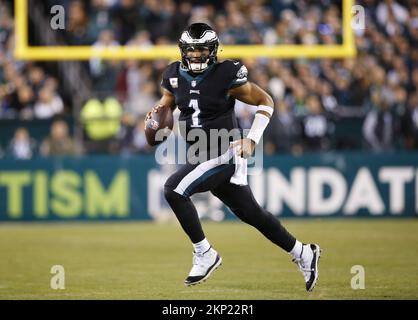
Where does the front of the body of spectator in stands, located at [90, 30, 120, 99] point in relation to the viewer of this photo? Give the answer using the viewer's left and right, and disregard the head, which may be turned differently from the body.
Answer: facing the viewer

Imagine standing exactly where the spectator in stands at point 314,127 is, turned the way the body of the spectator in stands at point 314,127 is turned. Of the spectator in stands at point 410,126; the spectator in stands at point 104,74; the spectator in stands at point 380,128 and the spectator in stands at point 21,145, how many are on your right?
2

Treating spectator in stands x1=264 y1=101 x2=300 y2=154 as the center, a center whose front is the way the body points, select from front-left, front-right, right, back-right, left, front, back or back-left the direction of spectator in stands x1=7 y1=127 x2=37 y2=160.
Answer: right

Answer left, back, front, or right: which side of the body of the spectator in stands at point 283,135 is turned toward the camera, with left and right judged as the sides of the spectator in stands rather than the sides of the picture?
front

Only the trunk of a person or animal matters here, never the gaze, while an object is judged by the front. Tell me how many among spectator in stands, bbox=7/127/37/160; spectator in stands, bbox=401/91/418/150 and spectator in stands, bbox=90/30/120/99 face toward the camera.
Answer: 3

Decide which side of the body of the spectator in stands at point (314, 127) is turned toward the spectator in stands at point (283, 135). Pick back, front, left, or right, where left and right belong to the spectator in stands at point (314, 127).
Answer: right
